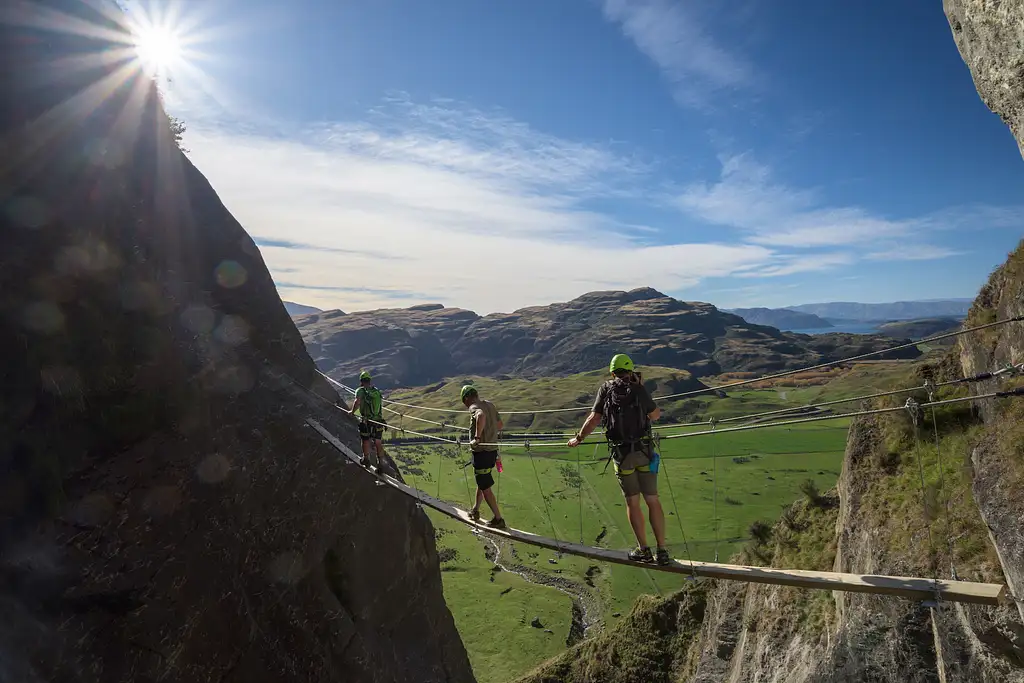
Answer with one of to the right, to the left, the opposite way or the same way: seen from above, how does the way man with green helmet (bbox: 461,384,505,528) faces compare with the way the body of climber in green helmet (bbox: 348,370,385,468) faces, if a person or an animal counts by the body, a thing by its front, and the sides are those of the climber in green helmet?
the same way

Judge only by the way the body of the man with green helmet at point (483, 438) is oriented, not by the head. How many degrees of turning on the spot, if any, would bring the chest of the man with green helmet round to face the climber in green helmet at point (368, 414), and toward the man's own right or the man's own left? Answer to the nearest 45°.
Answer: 0° — they already face them

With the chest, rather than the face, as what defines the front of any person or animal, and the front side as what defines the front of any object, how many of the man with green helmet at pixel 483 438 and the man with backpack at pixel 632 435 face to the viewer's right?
0

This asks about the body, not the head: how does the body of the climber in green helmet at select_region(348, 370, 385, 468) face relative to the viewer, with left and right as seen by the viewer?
facing away from the viewer and to the left of the viewer

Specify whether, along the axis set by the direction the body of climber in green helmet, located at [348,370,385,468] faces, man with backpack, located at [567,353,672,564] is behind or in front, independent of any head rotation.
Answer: behind

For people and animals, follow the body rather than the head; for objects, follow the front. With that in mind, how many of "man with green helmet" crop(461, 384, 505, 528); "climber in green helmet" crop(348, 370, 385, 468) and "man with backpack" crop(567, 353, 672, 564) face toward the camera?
0

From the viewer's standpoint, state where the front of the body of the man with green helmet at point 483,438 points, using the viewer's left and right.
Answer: facing away from the viewer and to the left of the viewer

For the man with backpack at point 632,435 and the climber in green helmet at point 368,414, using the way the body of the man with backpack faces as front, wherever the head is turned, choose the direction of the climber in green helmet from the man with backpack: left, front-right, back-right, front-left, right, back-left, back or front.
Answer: front-left

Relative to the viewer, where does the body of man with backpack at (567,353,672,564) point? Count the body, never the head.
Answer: away from the camera
